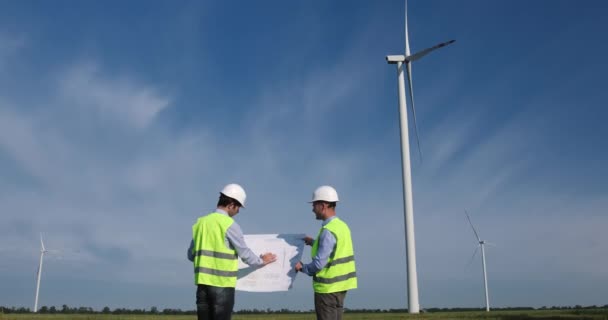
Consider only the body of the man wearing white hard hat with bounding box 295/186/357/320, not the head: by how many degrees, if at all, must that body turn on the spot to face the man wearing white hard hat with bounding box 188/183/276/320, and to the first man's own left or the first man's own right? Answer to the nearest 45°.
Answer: approximately 45° to the first man's own left

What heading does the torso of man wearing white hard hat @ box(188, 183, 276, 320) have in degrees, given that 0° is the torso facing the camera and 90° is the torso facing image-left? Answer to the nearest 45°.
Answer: approximately 225°

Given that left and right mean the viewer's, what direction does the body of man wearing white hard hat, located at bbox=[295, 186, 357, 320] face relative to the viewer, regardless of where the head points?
facing away from the viewer and to the left of the viewer

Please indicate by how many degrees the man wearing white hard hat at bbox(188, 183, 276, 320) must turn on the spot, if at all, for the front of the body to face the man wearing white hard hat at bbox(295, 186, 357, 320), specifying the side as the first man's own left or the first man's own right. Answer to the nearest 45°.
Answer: approximately 45° to the first man's own right

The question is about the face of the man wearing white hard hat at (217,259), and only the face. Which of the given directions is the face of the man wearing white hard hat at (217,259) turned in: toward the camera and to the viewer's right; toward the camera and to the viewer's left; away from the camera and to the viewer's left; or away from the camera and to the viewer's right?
away from the camera and to the viewer's right

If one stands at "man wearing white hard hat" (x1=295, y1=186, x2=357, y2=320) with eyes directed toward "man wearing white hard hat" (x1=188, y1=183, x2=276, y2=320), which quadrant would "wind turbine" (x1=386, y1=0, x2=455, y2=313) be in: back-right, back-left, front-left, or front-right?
back-right

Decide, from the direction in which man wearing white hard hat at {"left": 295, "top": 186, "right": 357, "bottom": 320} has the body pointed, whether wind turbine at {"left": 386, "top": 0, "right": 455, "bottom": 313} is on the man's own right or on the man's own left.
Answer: on the man's own right

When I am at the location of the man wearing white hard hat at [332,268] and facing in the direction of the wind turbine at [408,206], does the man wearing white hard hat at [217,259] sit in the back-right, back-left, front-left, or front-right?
back-left
